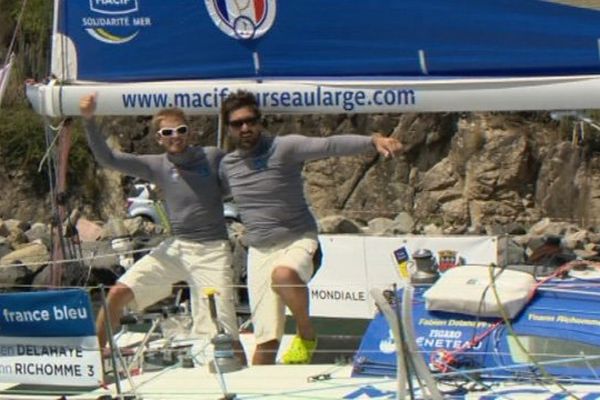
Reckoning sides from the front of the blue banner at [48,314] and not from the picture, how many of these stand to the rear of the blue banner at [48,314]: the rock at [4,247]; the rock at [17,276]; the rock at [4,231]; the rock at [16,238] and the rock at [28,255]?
5

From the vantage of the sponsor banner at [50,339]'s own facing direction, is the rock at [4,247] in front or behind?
behind

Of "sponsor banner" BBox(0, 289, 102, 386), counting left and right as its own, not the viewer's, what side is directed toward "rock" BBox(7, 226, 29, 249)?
back

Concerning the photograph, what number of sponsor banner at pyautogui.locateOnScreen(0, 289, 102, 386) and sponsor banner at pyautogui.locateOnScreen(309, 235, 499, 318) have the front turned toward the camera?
2

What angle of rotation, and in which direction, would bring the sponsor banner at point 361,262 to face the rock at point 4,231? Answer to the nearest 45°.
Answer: approximately 135° to its right

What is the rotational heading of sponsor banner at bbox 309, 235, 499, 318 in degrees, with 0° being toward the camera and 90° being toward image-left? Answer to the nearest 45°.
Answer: approximately 0°

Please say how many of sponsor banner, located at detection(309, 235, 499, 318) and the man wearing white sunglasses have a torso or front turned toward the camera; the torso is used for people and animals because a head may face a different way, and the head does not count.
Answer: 2

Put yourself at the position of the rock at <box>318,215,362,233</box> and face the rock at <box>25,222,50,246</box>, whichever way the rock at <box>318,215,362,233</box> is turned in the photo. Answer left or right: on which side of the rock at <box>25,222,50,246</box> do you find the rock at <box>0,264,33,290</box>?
left
